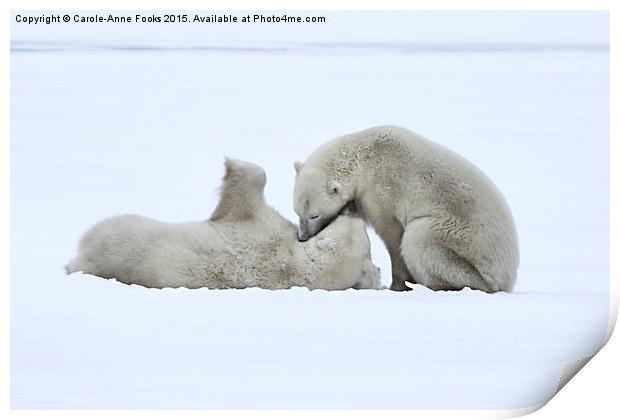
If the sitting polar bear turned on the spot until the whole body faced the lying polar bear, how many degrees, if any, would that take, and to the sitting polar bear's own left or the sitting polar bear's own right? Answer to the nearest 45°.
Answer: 0° — it already faces it

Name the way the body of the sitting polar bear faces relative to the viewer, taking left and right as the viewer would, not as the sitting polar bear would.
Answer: facing to the left of the viewer
